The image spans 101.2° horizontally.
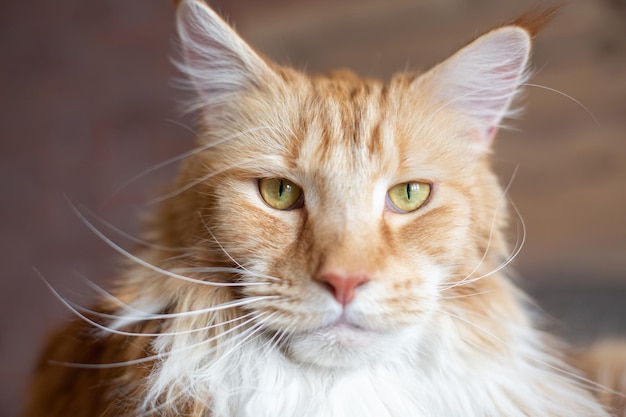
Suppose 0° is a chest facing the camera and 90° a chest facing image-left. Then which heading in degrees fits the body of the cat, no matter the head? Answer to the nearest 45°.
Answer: approximately 0°
